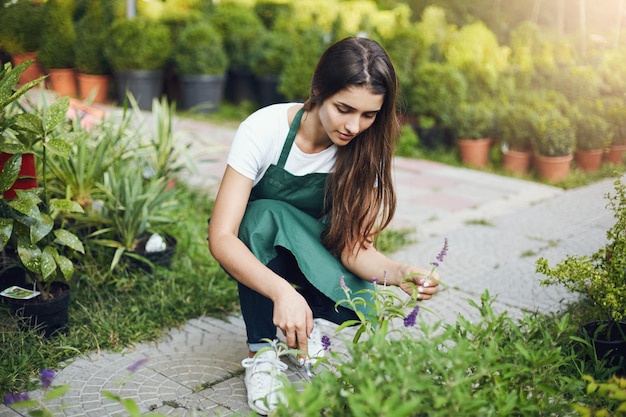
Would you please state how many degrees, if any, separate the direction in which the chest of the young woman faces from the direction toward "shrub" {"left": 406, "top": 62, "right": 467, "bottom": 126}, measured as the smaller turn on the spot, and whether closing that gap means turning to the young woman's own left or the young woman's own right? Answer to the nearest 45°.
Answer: approximately 135° to the young woman's own left

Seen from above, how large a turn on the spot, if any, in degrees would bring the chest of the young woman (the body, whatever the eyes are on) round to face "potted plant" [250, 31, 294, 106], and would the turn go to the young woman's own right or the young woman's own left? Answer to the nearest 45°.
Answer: approximately 135° to the young woman's own left

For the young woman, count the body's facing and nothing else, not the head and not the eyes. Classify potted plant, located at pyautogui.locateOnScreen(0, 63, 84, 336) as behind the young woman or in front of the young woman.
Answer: behind

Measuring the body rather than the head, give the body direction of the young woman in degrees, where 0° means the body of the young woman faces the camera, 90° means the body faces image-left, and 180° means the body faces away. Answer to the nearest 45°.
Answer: approximately 315°

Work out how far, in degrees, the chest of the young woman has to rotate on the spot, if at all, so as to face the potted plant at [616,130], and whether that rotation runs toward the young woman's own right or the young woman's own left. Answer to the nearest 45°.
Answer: approximately 90° to the young woman's own left

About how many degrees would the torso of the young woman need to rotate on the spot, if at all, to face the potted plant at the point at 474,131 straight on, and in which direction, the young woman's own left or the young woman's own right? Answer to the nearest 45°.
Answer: approximately 135° to the young woman's own left

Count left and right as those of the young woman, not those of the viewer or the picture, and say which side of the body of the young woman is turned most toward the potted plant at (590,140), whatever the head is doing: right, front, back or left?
left

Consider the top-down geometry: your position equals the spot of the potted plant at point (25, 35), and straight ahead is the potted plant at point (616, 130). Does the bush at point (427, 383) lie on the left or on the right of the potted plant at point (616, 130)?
right

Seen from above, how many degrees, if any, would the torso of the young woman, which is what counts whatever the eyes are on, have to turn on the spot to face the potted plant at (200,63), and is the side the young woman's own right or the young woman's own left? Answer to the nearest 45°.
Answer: approximately 135° to the young woman's own left

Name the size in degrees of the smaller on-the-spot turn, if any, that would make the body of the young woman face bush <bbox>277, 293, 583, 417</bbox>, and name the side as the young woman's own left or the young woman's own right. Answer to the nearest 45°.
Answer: approximately 45° to the young woman's own right

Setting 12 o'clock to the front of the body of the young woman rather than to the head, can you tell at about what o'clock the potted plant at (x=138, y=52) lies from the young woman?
The potted plant is roughly at 7 o'clock from the young woman.
